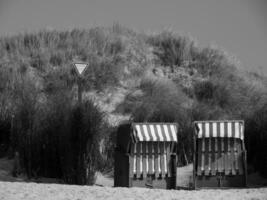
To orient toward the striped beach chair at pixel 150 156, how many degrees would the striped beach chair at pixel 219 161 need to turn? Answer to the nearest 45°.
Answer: approximately 90° to its right

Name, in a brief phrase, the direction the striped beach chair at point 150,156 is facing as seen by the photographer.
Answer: facing the viewer and to the right of the viewer

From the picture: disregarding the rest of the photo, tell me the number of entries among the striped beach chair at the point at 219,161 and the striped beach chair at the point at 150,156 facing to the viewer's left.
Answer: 0

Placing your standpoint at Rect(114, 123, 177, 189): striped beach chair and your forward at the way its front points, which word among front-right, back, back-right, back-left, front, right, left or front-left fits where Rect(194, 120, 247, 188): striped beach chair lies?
front-left

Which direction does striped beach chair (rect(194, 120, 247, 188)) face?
toward the camera
